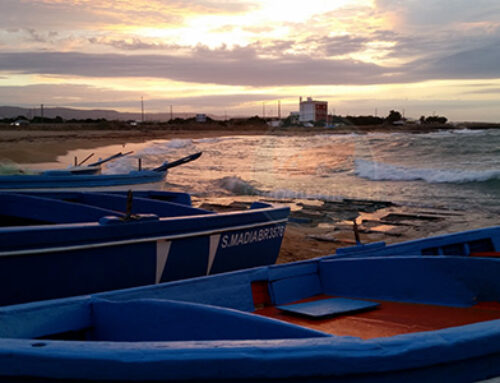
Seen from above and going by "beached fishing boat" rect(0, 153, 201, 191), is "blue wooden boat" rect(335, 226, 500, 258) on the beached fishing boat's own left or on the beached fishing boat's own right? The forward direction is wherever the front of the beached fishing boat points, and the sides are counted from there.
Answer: on the beached fishing boat's own right

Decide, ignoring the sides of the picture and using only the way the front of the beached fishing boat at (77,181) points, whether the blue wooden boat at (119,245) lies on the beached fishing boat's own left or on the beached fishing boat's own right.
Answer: on the beached fishing boat's own right

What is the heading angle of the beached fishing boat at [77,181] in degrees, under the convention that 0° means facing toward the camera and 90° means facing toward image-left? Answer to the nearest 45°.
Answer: approximately 270°

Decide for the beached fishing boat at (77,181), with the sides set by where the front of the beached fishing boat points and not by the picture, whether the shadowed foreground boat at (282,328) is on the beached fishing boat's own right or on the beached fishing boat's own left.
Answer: on the beached fishing boat's own right

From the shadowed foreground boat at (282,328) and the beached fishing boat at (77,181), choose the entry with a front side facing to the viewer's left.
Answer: the shadowed foreground boat

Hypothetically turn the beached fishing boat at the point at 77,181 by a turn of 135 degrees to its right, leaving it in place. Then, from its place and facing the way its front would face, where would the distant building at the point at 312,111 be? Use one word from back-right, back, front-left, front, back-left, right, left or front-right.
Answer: back
